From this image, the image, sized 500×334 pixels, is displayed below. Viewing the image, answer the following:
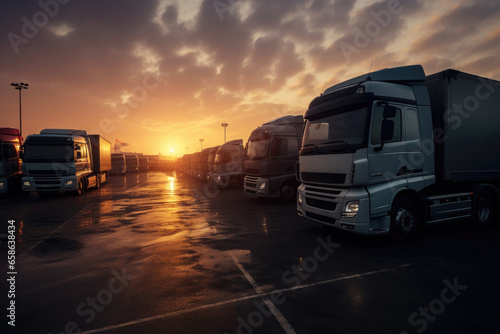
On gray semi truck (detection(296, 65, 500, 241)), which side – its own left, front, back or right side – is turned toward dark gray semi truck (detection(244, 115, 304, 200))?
right

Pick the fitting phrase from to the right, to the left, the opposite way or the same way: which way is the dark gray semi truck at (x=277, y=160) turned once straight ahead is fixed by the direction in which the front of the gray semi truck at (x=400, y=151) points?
the same way

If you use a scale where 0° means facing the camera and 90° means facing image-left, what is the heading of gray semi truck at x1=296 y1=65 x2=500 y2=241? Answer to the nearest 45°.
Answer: approximately 45°

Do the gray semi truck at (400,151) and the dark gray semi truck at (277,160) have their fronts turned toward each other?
no

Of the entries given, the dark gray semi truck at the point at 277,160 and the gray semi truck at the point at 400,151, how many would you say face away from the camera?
0

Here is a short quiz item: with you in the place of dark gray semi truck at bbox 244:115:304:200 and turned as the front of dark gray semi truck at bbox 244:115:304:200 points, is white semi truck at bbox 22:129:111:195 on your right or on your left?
on your right

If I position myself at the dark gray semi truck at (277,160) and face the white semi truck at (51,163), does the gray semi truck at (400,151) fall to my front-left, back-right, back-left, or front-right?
back-left

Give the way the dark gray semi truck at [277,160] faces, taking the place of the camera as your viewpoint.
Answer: facing the viewer and to the left of the viewer

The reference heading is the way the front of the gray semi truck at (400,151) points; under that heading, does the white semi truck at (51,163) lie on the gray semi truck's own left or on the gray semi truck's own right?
on the gray semi truck's own right

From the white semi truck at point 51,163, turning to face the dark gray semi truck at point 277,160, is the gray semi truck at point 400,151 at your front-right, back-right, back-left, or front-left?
front-right
